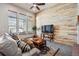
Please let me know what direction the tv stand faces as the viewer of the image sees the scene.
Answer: facing the viewer and to the left of the viewer

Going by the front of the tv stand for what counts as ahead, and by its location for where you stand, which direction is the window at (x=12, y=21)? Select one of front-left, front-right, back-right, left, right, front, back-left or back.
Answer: front-right

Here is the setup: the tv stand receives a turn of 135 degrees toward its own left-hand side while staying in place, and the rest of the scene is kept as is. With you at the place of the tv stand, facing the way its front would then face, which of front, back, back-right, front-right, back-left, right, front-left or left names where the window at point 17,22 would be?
back
